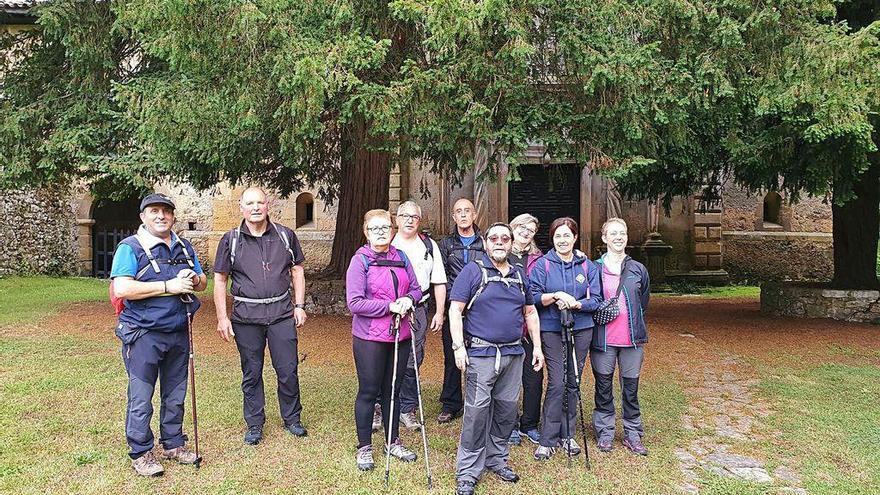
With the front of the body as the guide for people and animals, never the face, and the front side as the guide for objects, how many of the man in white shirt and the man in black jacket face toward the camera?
2

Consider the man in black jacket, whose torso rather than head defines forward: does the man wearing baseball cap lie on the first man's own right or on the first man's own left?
on the first man's own right

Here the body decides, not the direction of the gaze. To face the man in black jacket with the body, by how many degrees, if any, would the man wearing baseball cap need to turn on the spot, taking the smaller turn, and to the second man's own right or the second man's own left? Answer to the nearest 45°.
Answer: approximately 45° to the second man's own left

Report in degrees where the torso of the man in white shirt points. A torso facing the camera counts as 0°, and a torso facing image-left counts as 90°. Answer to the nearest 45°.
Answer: approximately 0°
